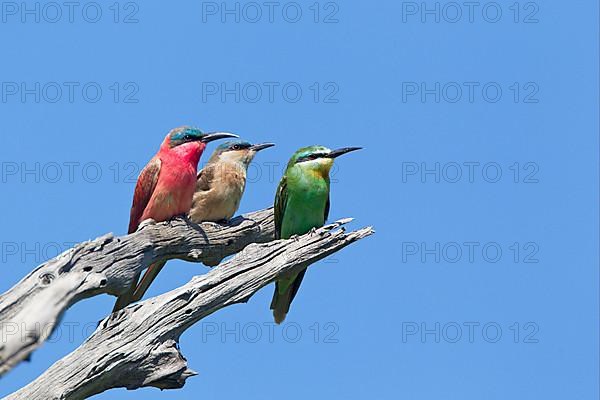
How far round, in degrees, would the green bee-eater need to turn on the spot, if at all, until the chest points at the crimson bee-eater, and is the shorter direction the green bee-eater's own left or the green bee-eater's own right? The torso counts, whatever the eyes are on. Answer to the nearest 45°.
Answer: approximately 135° to the green bee-eater's own right

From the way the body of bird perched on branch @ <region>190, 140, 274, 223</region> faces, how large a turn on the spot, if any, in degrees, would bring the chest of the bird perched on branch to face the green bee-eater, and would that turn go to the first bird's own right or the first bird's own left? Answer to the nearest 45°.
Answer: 0° — it already faces it

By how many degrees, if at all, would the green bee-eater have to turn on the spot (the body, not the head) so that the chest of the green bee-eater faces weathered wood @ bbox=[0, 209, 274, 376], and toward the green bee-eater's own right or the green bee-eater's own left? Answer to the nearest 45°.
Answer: approximately 90° to the green bee-eater's own right

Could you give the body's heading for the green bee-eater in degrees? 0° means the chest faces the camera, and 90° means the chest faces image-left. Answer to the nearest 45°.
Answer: approximately 315°

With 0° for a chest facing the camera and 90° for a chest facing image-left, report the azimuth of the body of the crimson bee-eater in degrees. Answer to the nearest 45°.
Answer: approximately 315°

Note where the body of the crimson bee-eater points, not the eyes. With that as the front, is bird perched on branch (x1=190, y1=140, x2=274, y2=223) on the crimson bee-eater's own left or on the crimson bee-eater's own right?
on the crimson bee-eater's own left
